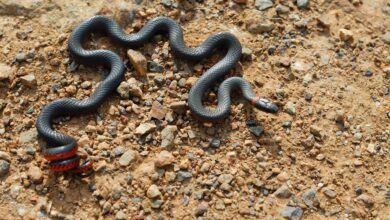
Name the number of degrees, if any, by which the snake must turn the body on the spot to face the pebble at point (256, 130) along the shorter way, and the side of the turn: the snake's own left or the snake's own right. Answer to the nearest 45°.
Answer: approximately 45° to the snake's own right

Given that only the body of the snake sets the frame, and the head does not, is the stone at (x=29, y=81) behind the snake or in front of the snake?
behind

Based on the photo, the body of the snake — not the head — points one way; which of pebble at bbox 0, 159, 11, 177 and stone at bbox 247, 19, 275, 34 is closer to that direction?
the stone

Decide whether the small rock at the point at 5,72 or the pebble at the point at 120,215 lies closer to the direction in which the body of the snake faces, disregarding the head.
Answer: the pebble

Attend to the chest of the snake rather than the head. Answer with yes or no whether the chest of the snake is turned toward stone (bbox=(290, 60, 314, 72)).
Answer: yes

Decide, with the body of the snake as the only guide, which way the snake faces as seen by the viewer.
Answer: to the viewer's right

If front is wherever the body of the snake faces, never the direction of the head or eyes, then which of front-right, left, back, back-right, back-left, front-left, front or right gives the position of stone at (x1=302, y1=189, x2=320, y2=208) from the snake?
front-right

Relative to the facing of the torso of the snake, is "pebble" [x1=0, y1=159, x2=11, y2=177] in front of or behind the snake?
behind

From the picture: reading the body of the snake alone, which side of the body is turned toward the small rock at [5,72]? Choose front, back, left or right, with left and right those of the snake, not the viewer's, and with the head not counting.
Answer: back

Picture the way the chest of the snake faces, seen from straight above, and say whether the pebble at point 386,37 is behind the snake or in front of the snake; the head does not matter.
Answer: in front

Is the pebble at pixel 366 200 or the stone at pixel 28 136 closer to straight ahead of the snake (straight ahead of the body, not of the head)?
the pebble

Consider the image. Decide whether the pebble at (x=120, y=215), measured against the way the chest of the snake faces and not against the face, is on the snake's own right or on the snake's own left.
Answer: on the snake's own right

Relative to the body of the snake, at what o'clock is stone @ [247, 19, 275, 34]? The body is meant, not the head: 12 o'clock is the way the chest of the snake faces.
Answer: The stone is roughly at 11 o'clock from the snake.

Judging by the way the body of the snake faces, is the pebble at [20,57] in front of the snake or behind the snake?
behind

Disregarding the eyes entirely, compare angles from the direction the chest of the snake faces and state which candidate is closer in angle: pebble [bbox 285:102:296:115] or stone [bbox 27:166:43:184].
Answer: the pebble

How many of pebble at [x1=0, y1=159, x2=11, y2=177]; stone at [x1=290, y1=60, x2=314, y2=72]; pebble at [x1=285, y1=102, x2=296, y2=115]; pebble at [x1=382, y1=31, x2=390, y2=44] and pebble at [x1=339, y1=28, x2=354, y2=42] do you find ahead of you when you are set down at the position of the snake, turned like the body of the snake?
4

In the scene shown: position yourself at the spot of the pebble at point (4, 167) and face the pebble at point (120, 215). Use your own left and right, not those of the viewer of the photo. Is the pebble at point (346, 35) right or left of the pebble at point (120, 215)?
left
